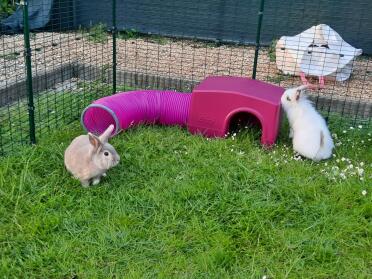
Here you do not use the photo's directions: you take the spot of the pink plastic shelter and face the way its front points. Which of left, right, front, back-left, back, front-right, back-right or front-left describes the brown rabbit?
front-right

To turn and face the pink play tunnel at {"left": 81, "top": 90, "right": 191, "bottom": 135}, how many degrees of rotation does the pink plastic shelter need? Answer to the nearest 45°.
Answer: approximately 90° to its right

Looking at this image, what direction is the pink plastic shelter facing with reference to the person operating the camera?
facing the viewer

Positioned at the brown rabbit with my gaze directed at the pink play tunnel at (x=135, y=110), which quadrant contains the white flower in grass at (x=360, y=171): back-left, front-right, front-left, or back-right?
front-right

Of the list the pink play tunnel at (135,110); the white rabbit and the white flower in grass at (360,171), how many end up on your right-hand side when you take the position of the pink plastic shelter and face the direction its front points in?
1

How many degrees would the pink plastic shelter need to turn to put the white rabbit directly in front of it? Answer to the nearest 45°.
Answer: approximately 90° to its left

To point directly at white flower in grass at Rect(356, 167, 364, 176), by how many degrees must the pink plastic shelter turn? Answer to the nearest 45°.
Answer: approximately 45° to its left

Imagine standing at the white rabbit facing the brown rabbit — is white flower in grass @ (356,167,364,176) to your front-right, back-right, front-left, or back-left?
back-left
